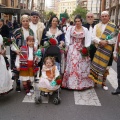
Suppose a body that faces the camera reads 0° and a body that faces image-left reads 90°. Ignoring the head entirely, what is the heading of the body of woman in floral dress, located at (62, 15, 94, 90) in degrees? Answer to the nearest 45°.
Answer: approximately 0°

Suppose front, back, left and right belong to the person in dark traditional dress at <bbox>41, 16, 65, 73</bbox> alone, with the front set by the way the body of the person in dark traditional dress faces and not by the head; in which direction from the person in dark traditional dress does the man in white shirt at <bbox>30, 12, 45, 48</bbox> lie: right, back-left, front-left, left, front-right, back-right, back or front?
back-right

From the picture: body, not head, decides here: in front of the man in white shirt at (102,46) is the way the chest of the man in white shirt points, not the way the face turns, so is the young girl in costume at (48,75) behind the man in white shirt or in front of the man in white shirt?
in front

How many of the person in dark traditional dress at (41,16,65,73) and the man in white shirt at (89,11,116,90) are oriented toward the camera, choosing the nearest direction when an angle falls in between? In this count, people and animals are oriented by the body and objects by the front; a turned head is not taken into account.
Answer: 2

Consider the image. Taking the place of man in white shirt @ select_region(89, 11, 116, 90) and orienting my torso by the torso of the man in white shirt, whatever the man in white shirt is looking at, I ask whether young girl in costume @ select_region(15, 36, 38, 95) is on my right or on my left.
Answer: on my right

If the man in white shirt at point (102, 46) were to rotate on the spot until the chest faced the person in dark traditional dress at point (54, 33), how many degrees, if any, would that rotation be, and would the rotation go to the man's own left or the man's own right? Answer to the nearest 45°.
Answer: approximately 90° to the man's own right

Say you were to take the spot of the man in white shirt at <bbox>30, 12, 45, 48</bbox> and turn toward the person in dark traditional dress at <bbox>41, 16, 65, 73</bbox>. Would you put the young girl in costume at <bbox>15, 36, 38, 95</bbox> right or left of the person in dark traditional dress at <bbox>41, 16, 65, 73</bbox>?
right

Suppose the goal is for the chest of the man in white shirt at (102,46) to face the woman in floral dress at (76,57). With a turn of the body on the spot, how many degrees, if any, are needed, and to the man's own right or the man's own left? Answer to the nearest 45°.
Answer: approximately 90° to the man's own right

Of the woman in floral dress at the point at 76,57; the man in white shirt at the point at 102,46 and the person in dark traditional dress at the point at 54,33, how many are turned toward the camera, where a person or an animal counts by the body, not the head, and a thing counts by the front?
3

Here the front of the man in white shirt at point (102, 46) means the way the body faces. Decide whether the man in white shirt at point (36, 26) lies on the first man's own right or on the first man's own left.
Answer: on the first man's own right

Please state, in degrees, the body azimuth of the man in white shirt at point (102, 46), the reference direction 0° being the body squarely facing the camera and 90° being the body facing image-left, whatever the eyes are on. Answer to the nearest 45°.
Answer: approximately 0°

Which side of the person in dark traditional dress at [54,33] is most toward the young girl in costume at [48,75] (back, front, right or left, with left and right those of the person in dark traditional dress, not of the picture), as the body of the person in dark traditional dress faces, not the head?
front
